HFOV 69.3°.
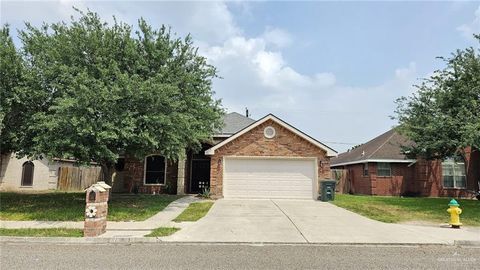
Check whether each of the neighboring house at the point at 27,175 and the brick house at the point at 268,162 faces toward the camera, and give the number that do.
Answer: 2

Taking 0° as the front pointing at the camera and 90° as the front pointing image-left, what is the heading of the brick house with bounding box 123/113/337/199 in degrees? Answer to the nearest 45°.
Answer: approximately 0°

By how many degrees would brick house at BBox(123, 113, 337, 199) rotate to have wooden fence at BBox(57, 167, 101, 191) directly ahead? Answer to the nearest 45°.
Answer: approximately 135° to its right

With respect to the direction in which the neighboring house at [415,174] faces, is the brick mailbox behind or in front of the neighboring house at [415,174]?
in front

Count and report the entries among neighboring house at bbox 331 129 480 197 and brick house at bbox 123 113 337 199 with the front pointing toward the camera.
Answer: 2

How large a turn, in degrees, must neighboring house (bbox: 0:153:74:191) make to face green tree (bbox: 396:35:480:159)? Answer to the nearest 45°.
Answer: approximately 45° to its left

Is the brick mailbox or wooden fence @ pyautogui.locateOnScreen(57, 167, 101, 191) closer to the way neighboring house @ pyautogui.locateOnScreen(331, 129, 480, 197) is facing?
the brick mailbox

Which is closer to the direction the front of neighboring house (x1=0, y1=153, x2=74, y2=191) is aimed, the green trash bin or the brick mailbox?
the brick mailbox

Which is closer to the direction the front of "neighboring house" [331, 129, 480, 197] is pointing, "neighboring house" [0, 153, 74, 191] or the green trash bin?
the green trash bin

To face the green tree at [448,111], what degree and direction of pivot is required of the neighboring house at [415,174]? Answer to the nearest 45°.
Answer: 0° — it already faces it

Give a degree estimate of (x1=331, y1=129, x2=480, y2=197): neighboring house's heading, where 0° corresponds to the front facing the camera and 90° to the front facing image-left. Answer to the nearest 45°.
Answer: approximately 0°

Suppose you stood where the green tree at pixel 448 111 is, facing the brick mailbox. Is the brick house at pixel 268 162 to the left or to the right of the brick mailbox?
right

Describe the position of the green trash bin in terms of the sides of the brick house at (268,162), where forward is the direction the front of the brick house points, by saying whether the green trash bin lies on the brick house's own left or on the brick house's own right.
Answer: on the brick house's own left
